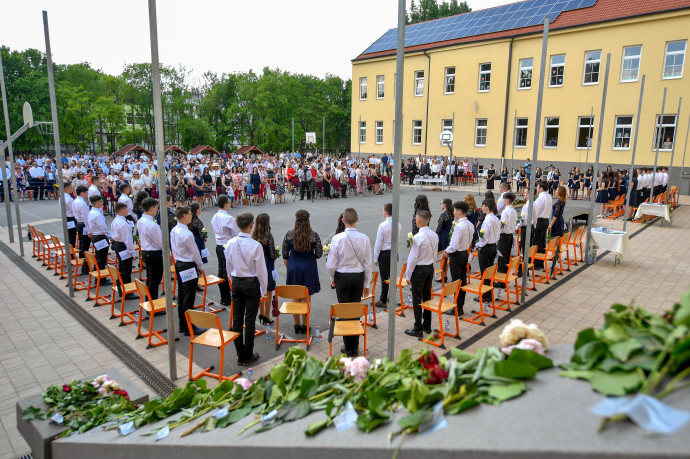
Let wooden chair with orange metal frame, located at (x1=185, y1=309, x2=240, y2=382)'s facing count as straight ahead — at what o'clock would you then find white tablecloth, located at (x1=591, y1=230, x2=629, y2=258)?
The white tablecloth is roughly at 1 o'clock from the wooden chair with orange metal frame.

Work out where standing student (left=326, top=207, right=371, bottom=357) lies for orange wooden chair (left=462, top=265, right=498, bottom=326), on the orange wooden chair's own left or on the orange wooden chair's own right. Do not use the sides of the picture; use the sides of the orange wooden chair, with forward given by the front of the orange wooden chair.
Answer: on the orange wooden chair's own left

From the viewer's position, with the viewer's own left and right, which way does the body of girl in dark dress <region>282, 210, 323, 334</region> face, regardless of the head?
facing away from the viewer

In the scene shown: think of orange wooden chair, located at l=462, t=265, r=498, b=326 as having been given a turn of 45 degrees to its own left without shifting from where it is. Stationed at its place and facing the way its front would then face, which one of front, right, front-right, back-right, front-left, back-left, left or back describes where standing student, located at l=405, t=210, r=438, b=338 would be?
front-left

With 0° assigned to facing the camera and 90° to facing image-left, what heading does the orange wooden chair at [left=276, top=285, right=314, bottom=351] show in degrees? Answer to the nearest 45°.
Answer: approximately 180°

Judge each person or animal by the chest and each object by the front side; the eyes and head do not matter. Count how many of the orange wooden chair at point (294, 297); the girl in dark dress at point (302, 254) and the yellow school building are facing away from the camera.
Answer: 2

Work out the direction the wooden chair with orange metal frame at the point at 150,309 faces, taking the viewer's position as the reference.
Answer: facing away from the viewer and to the right of the viewer

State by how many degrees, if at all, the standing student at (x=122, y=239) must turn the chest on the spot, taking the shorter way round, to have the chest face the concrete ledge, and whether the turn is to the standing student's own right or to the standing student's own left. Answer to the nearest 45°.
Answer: approximately 135° to the standing student's own right

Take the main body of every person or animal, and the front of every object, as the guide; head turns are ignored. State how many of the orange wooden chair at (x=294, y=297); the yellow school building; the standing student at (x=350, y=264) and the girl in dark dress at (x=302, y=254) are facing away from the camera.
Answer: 3

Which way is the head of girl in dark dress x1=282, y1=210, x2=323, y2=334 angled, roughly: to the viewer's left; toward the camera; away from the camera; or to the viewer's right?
away from the camera

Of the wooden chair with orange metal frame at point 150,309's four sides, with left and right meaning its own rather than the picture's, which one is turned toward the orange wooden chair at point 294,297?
front

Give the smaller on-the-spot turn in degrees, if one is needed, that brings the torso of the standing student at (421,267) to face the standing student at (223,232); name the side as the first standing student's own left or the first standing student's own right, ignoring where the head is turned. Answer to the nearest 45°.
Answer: approximately 45° to the first standing student's own left

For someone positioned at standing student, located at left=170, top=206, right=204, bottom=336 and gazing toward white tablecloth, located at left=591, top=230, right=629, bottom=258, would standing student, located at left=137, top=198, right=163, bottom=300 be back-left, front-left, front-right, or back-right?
back-left

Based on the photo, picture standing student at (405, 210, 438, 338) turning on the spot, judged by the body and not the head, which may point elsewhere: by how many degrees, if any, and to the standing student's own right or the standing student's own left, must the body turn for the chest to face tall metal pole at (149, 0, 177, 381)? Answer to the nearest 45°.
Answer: approximately 90° to the standing student's own left

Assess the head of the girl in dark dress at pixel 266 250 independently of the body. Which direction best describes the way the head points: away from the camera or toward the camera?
away from the camera

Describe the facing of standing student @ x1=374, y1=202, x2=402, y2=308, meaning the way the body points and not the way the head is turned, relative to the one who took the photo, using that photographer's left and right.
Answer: facing away from the viewer and to the left of the viewer

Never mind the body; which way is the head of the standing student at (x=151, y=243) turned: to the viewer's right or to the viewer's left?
to the viewer's right
